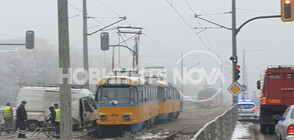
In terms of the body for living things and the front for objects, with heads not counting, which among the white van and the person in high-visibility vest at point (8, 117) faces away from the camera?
the person in high-visibility vest

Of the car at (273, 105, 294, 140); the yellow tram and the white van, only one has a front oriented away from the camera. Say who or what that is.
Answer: the car

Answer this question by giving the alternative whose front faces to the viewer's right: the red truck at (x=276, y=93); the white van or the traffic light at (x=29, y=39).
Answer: the white van

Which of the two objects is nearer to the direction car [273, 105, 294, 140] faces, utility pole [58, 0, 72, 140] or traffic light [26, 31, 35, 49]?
the traffic light

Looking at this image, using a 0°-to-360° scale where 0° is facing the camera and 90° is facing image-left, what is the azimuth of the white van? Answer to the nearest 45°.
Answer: approximately 270°

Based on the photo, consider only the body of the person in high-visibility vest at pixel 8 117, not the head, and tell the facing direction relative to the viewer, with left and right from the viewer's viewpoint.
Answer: facing away from the viewer
